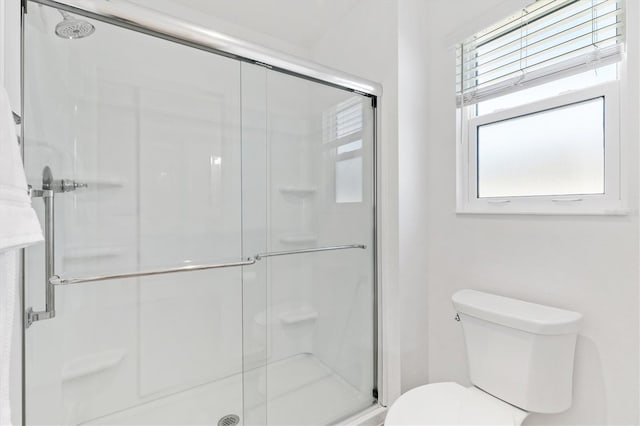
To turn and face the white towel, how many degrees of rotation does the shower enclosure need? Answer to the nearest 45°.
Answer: approximately 45° to its right

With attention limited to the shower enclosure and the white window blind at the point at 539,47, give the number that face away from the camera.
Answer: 0

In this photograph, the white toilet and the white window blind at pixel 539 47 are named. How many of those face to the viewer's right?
0

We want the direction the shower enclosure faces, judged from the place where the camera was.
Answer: facing the viewer and to the right of the viewer

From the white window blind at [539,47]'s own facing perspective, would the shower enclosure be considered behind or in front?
in front

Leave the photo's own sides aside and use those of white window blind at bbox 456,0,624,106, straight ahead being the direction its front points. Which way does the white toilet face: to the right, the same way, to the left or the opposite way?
the same way

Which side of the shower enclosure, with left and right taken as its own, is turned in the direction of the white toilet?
front

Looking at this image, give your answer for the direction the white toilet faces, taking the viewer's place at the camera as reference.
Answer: facing the viewer and to the left of the viewer

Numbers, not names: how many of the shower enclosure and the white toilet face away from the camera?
0

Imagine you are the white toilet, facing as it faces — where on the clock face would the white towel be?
The white towel is roughly at 12 o'clock from the white toilet.
